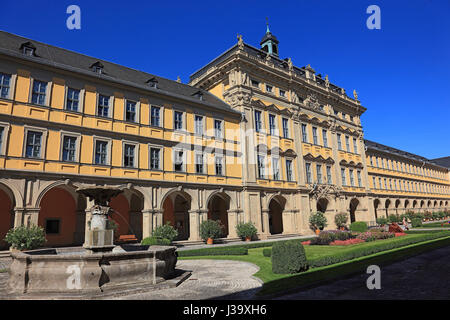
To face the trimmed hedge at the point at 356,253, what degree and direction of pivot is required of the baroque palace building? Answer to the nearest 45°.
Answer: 0° — it already faces it

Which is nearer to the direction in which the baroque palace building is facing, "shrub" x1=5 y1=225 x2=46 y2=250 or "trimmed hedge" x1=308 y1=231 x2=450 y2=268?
the trimmed hedge

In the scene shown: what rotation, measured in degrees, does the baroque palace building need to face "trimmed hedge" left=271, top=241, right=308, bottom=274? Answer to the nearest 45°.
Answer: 0° — it already faces it

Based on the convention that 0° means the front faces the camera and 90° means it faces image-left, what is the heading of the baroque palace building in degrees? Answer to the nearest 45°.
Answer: approximately 315°

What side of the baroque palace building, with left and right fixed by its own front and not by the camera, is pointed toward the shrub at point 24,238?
right

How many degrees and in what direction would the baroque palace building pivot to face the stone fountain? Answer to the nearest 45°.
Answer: approximately 45° to its right
